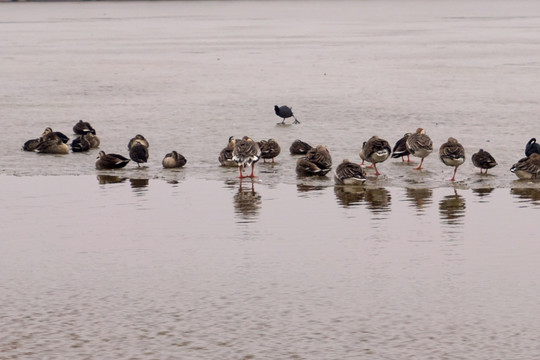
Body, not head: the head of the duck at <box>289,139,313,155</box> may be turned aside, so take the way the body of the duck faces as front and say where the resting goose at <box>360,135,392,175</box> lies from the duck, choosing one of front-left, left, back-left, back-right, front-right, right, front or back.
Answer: back-left

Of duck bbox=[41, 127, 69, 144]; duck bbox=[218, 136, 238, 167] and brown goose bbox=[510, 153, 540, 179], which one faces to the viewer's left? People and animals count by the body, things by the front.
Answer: duck bbox=[41, 127, 69, 144]

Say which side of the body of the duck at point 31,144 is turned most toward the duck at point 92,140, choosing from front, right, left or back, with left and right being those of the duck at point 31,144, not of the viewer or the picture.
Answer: back

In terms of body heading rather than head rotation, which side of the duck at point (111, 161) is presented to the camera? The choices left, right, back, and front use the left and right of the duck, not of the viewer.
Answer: left

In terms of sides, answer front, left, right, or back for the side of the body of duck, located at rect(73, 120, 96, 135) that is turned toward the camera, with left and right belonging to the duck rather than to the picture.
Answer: left

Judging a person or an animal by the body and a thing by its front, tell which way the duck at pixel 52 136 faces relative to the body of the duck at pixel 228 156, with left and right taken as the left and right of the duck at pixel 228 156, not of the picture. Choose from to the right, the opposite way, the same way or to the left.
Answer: the opposite way
